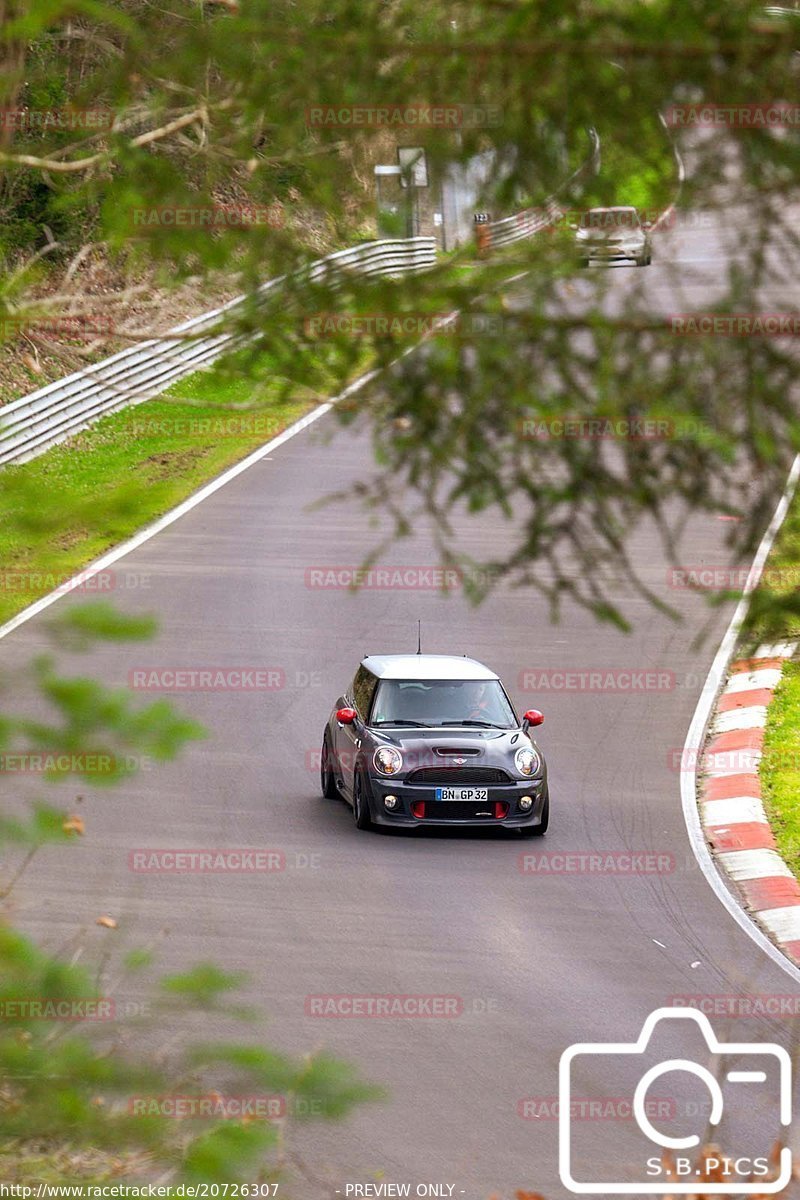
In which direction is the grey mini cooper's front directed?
toward the camera

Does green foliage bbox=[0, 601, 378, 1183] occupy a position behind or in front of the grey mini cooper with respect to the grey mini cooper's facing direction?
in front
